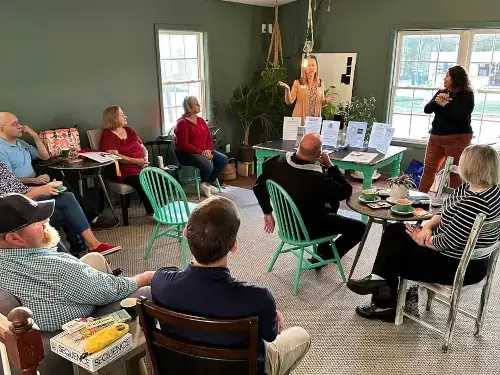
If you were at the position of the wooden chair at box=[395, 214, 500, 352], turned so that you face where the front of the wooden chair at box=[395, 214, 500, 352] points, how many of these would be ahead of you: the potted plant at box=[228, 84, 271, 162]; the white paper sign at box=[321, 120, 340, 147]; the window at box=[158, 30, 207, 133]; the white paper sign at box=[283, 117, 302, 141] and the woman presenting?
5

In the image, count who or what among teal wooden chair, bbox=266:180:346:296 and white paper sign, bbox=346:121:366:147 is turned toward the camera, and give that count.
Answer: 1

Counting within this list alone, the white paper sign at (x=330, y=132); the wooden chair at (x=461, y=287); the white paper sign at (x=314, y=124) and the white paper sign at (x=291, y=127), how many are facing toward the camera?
3

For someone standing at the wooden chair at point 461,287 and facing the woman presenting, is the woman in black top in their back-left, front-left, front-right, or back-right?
front-right

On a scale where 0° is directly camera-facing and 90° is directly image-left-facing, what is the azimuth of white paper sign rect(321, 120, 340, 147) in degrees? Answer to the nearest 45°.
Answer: approximately 0°

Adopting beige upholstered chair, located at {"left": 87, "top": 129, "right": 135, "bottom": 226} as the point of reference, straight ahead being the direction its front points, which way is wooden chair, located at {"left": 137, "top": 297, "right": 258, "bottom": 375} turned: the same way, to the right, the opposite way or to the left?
to the left

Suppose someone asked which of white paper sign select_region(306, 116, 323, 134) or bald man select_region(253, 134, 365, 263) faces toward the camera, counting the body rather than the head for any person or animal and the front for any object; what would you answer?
the white paper sign

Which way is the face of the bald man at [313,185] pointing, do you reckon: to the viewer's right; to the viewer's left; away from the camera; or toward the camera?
away from the camera

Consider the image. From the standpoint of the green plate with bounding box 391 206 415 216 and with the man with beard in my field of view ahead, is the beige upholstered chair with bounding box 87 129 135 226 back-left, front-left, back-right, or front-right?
front-right

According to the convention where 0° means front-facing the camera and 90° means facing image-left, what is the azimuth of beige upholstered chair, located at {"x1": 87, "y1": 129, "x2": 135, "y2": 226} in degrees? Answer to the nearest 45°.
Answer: approximately 315°

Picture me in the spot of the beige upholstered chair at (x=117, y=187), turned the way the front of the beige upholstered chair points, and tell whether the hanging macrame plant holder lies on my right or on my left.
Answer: on my left

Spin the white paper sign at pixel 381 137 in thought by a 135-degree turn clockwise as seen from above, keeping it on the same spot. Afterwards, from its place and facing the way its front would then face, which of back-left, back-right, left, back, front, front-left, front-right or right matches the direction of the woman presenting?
front

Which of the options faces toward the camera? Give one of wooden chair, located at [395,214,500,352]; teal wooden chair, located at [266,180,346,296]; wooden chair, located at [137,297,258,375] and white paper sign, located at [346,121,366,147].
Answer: the white paper sign

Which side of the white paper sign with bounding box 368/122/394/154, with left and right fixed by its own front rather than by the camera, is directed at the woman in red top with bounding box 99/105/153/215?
right

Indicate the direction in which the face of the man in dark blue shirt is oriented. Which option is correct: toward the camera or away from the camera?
away from the camera

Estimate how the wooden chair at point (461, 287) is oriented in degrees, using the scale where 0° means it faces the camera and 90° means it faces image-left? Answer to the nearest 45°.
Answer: approximately 135°

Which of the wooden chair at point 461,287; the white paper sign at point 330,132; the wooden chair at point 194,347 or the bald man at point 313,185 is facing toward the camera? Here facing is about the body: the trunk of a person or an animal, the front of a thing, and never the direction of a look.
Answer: the white paper sign

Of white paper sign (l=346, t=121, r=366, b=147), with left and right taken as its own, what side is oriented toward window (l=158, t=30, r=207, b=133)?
right

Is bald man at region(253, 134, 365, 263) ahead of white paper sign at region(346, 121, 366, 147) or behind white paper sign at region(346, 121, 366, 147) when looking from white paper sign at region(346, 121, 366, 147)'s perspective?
ahead

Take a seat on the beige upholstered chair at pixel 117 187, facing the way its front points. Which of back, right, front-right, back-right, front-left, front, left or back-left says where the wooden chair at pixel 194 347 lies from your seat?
front-right
